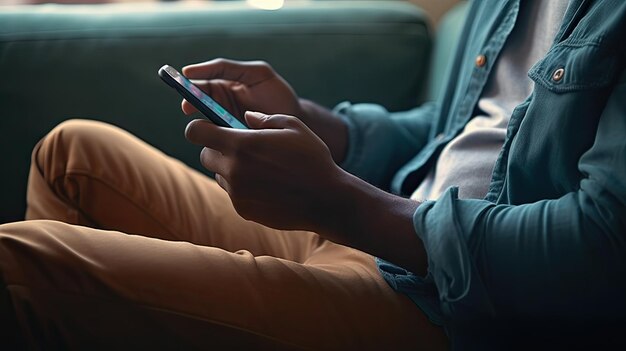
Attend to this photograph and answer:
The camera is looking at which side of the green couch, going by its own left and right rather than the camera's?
front
